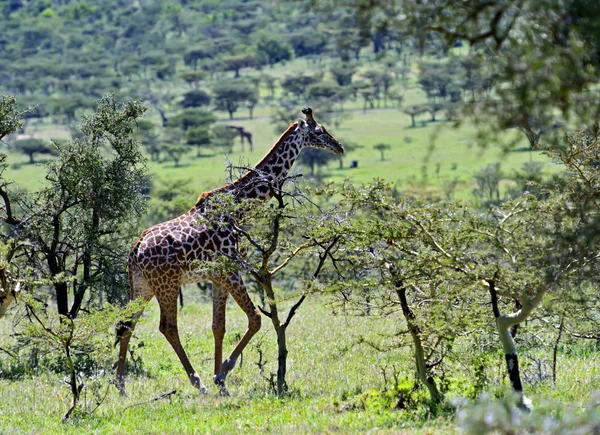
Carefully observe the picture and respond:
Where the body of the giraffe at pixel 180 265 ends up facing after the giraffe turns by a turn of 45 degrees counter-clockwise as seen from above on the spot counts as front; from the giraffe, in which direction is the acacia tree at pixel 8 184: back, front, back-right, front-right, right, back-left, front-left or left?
left

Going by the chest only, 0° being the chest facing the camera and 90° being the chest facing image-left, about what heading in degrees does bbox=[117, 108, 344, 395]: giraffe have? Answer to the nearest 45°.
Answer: approximately 270°

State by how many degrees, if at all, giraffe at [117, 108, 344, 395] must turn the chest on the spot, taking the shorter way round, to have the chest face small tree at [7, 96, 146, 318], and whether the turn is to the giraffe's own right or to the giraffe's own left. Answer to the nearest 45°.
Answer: approximately 135° to the giraffe's own left
